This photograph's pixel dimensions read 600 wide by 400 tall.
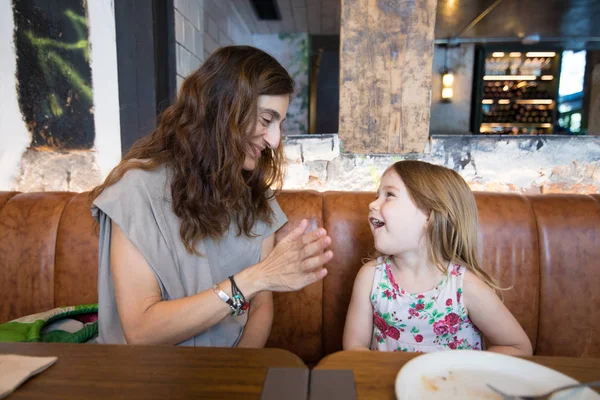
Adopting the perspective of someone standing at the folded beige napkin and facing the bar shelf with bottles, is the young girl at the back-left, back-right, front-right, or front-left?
front-right

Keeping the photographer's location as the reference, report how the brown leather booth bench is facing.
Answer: facing the viewer

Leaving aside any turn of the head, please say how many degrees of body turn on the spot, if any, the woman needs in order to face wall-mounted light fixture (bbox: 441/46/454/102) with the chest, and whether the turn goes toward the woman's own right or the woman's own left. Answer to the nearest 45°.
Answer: approximately 90° to the woman's own left

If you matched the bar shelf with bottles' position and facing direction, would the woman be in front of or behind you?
in front

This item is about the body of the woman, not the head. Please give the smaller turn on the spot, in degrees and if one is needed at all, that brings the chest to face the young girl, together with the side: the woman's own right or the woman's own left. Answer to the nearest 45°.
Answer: approximately 45° to the woman's own left

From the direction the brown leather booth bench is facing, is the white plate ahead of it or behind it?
ahead

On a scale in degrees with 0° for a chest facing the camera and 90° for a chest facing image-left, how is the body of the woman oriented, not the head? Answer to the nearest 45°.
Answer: approximately 315°

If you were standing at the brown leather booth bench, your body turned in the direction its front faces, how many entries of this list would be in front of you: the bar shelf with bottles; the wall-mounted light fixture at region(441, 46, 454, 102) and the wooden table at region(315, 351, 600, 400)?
1

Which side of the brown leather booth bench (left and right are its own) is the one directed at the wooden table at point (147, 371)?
front

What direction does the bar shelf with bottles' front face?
toward the camera

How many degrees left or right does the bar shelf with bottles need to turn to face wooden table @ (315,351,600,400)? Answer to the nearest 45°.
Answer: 0° — it already faces it

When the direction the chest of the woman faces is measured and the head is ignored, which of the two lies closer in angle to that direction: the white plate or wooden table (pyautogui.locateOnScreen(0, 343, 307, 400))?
the white plate

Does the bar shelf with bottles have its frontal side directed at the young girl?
yes

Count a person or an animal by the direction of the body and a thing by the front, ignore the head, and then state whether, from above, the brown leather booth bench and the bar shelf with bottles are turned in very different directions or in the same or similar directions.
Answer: same or similar directions

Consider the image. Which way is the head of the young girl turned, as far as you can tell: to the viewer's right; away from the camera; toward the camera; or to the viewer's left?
to the viewer's left

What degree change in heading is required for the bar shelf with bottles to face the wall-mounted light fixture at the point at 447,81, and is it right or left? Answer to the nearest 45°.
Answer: approximately 90° to its right
